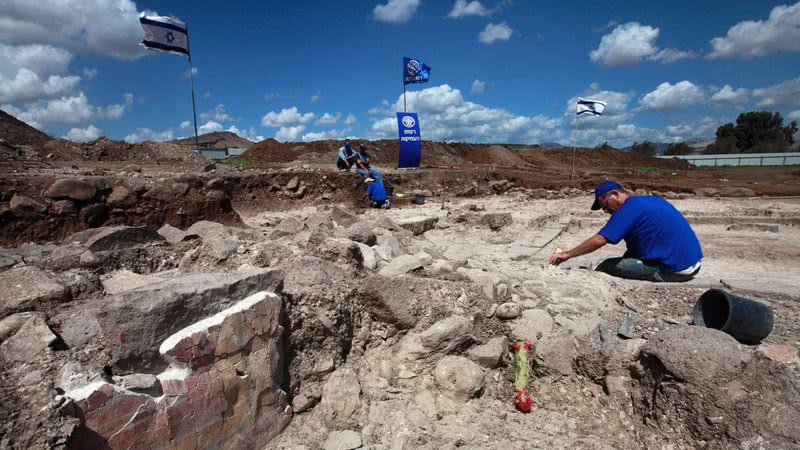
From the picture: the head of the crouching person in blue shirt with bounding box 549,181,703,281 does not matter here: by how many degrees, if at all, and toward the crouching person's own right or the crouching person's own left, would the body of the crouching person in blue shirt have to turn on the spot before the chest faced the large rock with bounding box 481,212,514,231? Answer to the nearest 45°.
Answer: approximately 45° to the crouching person's own right

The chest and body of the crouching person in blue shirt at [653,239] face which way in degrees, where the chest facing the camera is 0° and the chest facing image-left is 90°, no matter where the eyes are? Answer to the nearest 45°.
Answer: approximately 90°

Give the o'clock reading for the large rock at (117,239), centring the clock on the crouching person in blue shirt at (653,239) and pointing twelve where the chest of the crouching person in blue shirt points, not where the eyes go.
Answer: The large rock is roughly at 11 o'clock from the crouching person in blue shirt.

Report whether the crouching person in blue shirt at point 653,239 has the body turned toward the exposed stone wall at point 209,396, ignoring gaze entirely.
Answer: no

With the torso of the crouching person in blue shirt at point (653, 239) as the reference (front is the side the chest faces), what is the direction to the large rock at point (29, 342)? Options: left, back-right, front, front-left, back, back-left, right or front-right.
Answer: front-left

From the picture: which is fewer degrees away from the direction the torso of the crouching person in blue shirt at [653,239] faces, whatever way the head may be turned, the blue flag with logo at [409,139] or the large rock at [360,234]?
the large rock

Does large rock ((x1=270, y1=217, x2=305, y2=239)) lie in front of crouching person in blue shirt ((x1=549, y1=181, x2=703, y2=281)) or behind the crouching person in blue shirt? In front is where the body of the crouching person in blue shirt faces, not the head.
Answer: in front

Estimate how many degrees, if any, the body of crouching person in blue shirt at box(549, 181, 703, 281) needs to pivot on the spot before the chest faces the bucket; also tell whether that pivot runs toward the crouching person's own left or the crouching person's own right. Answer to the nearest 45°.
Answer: approximately 90° to the crouching person's own left

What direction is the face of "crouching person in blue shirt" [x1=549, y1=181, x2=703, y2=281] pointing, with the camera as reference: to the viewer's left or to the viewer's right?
to the viewer's left

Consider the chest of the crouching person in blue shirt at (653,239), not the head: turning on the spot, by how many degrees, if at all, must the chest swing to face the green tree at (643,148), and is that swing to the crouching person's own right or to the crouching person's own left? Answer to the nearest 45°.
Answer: approximately 90° to the crouching person's own right

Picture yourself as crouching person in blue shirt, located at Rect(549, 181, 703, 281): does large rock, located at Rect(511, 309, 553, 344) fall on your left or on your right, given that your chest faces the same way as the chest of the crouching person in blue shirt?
on your left

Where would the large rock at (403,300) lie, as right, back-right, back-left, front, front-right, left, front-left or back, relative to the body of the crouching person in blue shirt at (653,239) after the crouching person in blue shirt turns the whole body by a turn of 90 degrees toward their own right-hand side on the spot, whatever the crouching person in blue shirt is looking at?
back-left

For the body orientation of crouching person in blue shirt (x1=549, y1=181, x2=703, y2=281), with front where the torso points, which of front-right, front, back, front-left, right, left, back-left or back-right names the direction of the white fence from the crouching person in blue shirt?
right

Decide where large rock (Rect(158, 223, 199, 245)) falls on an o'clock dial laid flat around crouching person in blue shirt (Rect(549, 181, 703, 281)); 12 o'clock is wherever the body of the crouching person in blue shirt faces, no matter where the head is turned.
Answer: The large rock is roughly at 11 o'clock from the crouching person in blue shirt.

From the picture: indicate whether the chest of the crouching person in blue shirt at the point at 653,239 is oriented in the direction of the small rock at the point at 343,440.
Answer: no

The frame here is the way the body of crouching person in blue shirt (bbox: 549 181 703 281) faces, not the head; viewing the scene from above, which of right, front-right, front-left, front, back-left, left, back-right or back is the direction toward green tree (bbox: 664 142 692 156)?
right

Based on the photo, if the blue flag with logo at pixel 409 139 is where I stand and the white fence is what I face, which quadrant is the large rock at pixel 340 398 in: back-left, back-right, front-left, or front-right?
back-right

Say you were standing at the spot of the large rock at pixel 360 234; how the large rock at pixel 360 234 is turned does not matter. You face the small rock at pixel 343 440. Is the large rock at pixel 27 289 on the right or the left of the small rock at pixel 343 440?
right
